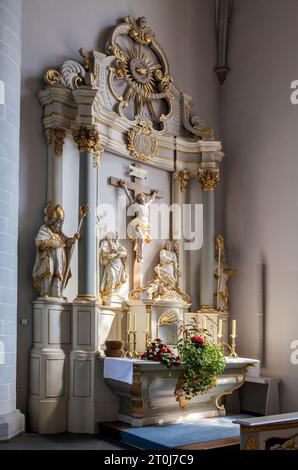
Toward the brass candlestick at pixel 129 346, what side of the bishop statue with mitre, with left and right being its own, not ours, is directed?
left

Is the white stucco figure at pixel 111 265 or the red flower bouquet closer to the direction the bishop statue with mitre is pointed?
the red flower bouquet

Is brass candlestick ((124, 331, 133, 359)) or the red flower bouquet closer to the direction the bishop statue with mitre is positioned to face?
the red flower bouquet

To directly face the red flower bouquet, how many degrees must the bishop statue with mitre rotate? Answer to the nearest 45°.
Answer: approximately 45° to its left
